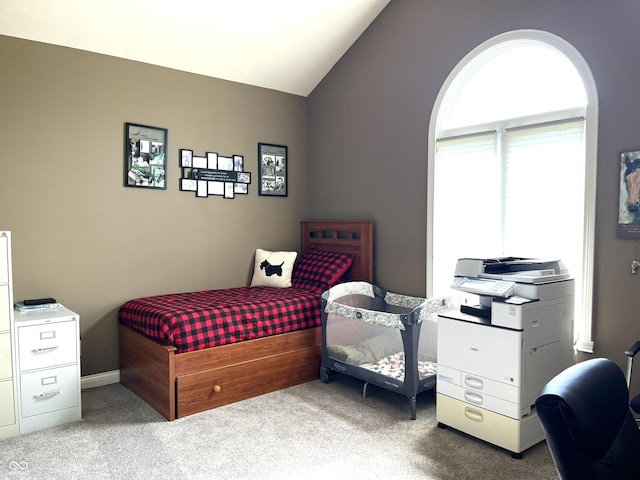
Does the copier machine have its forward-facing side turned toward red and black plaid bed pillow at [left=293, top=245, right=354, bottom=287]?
no

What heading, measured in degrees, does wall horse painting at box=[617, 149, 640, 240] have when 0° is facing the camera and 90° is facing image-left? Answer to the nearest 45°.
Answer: approximately 45°

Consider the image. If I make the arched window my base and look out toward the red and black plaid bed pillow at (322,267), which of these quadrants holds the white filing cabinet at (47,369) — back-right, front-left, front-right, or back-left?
front-left

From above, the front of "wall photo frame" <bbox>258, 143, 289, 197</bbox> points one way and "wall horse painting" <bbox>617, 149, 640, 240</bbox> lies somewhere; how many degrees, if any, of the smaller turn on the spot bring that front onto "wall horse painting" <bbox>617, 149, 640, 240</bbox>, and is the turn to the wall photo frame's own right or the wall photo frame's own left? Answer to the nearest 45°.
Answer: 0° — it already faces it

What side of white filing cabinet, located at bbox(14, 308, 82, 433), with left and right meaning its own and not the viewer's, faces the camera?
front

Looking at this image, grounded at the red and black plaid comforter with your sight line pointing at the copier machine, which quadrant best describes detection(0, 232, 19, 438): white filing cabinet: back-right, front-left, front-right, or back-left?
back-right

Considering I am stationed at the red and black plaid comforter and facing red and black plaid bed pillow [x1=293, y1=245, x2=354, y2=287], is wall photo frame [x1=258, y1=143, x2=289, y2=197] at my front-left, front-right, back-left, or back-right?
front-left

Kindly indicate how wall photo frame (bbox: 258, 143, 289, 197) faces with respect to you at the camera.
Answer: facing the viewer and to the right of the viewer

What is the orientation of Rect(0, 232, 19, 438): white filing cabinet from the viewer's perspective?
toward the camera

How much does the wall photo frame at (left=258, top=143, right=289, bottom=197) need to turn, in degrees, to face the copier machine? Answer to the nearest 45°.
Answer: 0° — it already faces it

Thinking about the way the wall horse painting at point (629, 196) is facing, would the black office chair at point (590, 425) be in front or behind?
in front

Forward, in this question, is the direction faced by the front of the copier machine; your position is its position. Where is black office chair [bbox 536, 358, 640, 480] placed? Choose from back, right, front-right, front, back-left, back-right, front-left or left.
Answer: front-left

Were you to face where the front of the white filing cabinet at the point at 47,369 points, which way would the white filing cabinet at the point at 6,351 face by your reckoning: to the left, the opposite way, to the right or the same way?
the same way

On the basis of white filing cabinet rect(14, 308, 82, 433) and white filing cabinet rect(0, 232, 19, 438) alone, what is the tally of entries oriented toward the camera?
2

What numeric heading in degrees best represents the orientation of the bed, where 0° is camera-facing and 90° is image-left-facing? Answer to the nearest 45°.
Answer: approximately 45°
